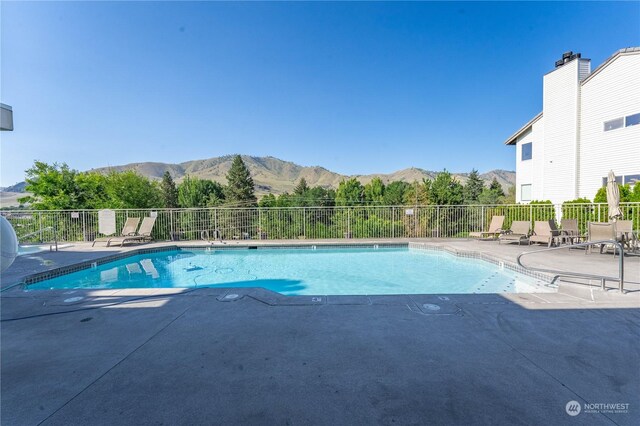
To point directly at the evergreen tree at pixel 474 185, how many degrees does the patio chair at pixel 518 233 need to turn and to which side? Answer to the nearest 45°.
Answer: approximately 135° to its right

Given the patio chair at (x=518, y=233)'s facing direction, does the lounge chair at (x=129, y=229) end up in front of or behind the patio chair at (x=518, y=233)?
in front

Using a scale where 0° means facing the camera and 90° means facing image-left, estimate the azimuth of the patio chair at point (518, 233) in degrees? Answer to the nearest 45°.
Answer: approximately 45°

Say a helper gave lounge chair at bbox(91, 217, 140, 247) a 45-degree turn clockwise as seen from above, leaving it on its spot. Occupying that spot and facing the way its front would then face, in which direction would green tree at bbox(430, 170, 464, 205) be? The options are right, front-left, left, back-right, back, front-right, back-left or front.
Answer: back

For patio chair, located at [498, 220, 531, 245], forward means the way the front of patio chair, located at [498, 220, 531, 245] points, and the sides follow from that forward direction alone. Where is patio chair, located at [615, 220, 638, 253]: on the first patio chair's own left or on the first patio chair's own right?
on the first patio chair's own left

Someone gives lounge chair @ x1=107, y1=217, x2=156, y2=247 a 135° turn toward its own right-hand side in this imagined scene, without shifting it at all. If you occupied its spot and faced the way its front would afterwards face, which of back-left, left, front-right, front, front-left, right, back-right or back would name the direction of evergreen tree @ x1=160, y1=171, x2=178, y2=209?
front

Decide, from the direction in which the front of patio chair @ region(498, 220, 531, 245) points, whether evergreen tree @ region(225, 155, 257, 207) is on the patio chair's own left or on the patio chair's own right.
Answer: on the patio chair's own right

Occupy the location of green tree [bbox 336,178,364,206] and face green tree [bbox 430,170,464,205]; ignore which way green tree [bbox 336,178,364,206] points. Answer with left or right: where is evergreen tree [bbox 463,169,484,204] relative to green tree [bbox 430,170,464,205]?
left

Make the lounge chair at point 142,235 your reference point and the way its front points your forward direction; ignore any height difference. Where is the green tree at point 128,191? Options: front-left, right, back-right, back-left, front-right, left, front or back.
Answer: back-right

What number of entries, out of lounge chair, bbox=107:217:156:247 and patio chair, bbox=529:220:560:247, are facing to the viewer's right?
0

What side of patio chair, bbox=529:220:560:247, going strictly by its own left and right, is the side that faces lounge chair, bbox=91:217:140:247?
front

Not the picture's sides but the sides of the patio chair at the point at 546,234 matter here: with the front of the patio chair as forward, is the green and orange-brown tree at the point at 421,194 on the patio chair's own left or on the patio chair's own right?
on the patio chair's own right

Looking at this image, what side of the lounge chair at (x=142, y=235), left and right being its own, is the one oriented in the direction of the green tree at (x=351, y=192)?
back

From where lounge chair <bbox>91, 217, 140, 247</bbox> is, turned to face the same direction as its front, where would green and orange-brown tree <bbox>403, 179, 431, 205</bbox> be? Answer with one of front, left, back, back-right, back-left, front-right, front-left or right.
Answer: back-left
